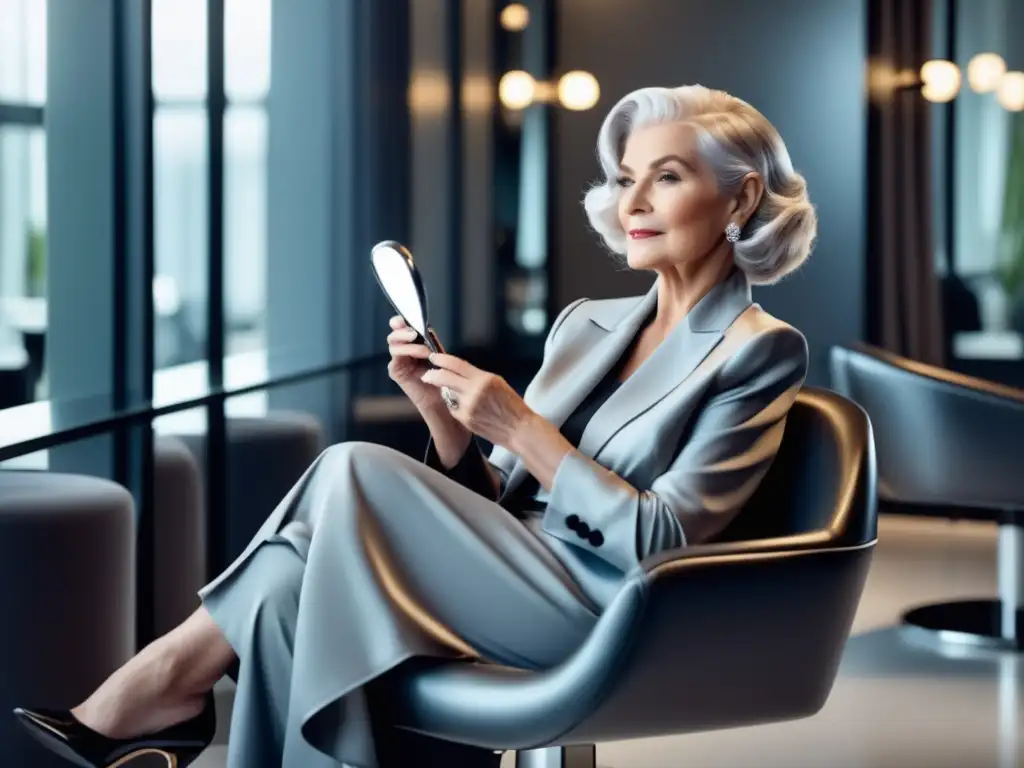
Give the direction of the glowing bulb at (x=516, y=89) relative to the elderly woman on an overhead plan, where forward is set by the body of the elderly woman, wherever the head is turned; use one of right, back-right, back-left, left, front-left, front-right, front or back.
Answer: back-right

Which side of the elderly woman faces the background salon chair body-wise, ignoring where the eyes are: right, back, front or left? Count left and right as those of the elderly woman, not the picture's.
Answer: back

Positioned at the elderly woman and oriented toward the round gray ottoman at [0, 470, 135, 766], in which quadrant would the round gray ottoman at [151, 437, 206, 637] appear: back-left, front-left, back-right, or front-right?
front-right

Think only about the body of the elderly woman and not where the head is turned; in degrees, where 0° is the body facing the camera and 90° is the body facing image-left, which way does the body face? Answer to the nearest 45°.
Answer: approximately 45°

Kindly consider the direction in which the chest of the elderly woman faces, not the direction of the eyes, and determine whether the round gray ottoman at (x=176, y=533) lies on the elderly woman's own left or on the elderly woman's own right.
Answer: on the elderly woman's own right

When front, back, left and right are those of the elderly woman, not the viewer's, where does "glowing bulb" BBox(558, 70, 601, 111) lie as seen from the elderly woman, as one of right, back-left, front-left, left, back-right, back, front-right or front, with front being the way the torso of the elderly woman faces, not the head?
back-right

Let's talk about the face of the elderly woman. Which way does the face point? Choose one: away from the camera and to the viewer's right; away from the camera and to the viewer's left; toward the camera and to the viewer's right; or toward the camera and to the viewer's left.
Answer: toward the camera and to the viewer's left

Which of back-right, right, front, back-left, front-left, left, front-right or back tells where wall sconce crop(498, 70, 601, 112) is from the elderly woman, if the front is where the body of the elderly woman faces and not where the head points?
back-right
